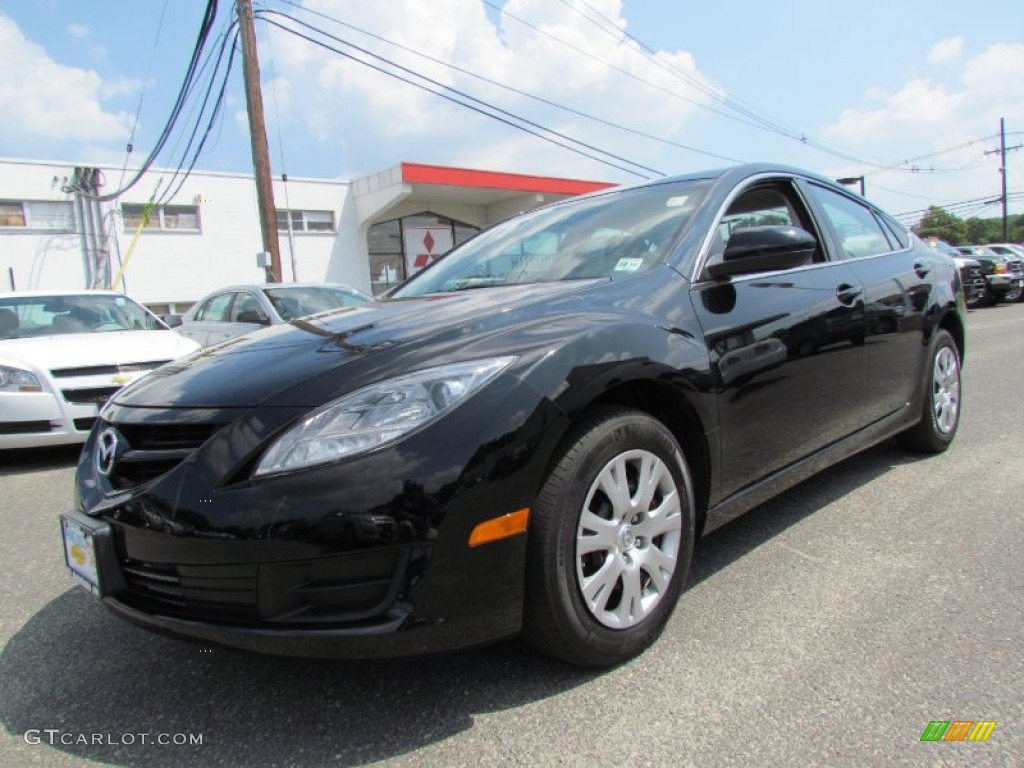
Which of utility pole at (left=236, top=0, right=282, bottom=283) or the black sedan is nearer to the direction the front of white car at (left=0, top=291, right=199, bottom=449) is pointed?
the black sedan

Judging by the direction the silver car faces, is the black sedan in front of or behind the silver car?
in front

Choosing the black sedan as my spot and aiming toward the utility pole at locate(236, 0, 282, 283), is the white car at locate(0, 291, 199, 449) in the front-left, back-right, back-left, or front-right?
front-left

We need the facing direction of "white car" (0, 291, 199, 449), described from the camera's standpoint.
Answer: facing the viewer and to the right of the viewer

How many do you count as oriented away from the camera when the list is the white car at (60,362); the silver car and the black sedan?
0

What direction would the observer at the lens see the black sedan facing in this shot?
facing the viewer and to the left of the viewer

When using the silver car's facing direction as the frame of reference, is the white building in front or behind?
behind

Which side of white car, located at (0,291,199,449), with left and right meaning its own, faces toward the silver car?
left

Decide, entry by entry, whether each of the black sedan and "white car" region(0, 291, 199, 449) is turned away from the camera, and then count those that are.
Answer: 0

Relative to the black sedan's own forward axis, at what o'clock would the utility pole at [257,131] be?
The utility pole is roughly at 4 o'clock from the black sedan.
